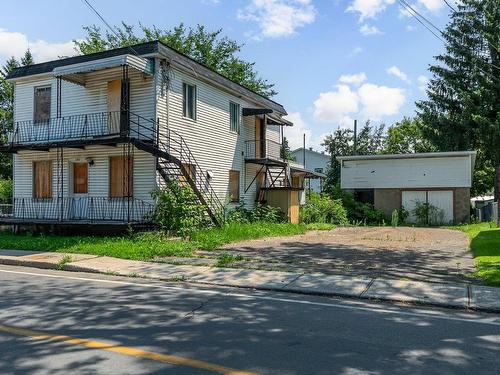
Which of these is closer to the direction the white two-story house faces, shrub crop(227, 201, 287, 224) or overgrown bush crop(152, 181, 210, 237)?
the overgrown bush

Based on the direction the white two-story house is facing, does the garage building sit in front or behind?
behind

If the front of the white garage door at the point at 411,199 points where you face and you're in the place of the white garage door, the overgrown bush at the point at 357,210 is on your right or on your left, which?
on your right

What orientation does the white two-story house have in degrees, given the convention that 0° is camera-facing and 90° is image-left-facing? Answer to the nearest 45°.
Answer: approximately 45°

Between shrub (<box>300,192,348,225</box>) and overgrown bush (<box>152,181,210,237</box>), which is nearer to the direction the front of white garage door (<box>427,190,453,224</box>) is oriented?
the overgrown bush

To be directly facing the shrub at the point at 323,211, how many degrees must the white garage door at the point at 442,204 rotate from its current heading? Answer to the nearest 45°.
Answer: approximately 45° to its right
